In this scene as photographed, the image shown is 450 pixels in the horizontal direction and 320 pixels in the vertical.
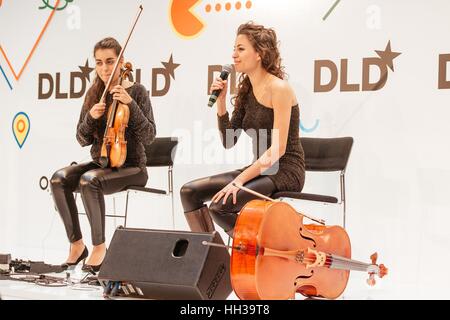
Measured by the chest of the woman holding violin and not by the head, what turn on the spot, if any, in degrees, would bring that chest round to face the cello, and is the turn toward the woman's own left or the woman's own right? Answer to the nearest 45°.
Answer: approximately 90° to the woman's own left

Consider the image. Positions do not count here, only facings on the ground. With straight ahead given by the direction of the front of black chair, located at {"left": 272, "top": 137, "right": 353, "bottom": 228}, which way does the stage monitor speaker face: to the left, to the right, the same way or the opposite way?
the opposite way

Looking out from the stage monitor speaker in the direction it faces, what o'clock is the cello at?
The cello is roughly at 2 o'clock from the stage monitor speaker.

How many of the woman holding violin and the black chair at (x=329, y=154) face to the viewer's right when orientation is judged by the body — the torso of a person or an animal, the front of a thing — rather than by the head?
0

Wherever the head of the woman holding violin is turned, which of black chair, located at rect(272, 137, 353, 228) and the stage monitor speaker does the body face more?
the stage monitor speaker

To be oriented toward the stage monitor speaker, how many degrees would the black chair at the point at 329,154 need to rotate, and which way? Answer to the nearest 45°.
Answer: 0° — it already faces it

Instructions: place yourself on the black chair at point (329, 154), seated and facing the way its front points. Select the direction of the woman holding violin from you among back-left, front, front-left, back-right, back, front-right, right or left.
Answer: front-right

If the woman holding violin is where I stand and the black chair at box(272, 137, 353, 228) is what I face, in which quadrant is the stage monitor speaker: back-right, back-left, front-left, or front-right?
front-right

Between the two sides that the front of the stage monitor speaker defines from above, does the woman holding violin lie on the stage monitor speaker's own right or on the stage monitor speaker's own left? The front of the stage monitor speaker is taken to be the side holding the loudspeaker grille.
on the stage monitor speaker's own left

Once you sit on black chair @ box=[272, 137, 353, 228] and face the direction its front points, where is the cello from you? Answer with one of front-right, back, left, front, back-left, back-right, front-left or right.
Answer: front-left

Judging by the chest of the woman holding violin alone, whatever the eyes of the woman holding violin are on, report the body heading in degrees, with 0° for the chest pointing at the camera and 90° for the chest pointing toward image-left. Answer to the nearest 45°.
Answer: approximately 45°

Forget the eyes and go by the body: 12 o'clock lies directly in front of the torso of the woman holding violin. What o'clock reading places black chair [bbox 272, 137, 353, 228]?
The black chair is roughly at 8 o'clock from the woman holding violin.
